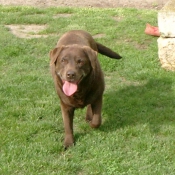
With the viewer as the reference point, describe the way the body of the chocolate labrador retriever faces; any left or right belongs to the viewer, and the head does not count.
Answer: facing the viewer

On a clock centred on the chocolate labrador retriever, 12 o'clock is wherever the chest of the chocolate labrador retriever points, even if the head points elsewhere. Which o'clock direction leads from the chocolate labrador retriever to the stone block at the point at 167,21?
The stone block is roughly at 7 o'clock from the chocolate labrador retriever.

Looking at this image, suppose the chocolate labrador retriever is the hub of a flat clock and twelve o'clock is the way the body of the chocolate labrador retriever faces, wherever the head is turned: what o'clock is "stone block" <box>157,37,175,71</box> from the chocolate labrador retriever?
The stone block is roughly at 7 o'clock from the chocolate labrador retriever.
